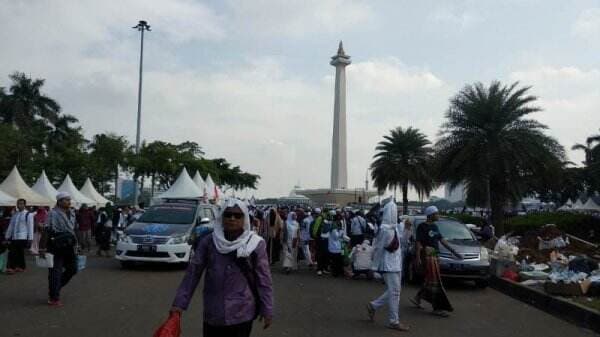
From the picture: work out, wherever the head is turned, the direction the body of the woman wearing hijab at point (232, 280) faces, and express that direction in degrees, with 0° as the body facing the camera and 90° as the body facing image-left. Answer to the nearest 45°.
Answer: approximately 0°

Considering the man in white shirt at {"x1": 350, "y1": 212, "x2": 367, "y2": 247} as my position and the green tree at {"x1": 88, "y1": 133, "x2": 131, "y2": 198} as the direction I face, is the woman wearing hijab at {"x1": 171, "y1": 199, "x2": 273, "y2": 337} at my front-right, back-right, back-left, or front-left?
back-left

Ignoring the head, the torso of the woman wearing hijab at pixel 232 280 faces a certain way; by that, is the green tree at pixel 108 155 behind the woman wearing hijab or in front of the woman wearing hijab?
behind

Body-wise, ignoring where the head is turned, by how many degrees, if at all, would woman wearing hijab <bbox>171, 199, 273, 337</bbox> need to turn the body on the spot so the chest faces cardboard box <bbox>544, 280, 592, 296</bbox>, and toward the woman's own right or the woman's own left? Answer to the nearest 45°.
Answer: approximately 135° to the woman's own left

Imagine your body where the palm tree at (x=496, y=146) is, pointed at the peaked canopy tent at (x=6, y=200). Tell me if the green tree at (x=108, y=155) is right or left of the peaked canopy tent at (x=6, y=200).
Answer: right

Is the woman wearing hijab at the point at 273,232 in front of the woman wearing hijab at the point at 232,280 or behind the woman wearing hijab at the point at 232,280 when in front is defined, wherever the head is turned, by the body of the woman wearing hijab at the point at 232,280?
behind

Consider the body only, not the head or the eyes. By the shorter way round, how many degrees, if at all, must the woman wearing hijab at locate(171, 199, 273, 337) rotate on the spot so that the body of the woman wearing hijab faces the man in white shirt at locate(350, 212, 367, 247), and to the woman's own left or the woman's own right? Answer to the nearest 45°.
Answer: approximately 180°
